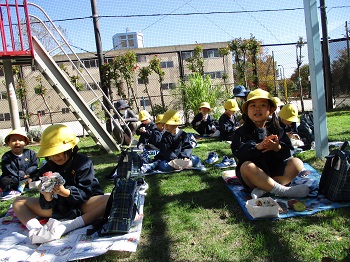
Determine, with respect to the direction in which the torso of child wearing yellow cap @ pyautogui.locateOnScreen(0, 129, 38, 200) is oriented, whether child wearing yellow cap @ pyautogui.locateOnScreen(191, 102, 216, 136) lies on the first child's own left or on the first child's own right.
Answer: on the first child's own left

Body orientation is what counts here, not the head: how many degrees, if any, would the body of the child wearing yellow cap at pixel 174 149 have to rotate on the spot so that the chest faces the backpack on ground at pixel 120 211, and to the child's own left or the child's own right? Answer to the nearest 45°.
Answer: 0° — they already face it

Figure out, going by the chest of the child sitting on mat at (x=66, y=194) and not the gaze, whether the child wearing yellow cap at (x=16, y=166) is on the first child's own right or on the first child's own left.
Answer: on the first child's own right

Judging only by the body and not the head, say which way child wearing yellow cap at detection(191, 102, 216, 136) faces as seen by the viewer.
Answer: toward the camera

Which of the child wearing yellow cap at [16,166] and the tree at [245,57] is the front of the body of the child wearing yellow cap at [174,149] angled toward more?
the child wearing yellow cap

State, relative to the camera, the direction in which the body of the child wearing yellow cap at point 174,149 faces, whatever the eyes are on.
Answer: toward the camera

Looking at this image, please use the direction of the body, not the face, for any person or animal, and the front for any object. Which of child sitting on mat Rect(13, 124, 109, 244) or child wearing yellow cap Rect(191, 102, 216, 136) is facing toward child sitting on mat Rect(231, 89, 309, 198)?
the child wearing yellow cap
